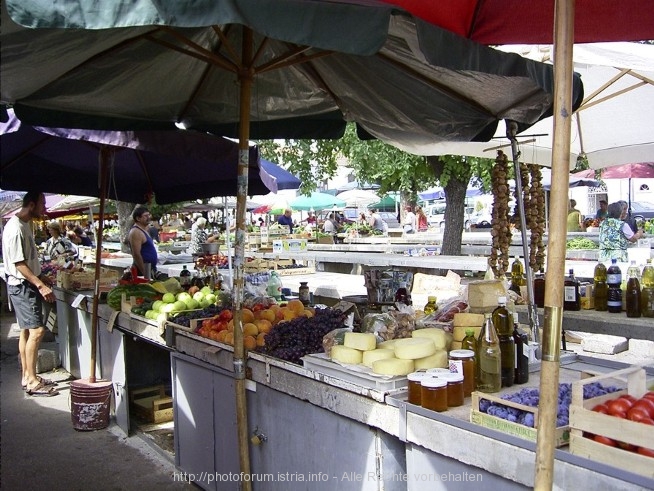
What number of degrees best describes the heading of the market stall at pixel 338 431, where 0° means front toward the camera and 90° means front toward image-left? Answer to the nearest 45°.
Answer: approximately 45°

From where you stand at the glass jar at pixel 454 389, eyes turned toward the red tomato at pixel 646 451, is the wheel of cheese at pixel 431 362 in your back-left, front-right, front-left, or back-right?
back-left

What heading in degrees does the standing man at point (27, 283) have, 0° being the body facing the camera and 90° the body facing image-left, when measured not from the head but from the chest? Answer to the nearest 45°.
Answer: approximately 270°

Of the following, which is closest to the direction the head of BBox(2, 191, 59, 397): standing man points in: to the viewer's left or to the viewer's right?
to the viewer's right

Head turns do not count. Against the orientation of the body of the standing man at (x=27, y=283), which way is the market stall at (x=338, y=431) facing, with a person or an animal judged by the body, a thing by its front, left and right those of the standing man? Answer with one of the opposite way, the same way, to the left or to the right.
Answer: the opposite way

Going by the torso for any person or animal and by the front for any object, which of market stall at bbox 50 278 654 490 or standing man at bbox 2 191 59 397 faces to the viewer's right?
the standing man

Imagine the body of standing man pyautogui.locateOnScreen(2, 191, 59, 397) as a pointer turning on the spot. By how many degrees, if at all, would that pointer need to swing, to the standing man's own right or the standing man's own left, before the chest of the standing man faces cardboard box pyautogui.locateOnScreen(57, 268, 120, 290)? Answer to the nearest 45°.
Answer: approximately 45° to the standing man's own left

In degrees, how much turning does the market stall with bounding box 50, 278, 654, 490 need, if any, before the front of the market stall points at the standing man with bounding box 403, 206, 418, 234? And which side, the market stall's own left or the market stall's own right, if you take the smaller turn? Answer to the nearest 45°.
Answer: approximately 135° to the market stall's own right

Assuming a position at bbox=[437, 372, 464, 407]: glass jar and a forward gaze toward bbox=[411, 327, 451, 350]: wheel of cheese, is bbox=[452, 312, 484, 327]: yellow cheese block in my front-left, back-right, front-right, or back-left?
front-right

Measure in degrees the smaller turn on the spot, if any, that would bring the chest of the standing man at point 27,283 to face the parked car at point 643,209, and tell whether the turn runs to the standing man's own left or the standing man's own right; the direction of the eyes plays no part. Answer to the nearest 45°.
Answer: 0° — they already face it

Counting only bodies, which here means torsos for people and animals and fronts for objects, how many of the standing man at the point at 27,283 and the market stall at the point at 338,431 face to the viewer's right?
1
